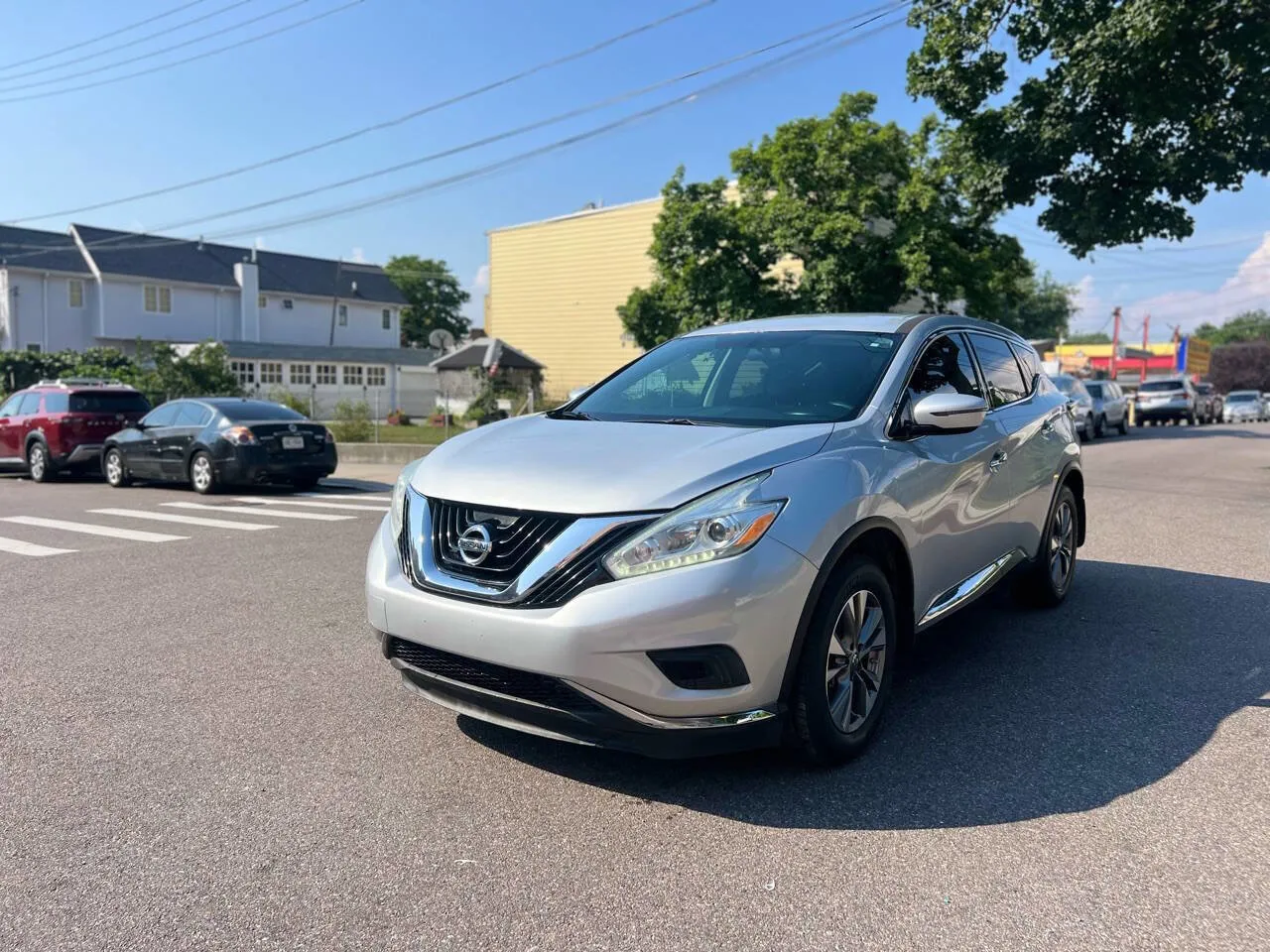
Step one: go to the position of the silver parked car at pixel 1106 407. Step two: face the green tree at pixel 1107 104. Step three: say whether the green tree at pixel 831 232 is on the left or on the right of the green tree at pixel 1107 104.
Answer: right

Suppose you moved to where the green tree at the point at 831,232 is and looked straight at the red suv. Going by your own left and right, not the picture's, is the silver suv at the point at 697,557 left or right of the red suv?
left

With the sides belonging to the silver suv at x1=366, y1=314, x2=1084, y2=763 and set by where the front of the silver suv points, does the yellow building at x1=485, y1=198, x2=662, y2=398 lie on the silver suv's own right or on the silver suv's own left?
on the silver suv's own right

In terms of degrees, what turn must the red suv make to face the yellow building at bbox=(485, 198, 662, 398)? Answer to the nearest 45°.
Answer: approximately 90° to its right

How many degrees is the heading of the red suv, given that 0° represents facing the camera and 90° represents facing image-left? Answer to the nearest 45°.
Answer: approximately 135°

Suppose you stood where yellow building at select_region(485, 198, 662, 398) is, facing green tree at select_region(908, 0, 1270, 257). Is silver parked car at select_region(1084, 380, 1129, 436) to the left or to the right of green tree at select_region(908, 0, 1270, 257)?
left

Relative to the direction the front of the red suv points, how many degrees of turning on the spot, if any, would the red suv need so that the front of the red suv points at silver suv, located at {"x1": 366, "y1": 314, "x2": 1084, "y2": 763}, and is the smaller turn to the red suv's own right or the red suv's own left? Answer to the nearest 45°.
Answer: approximately 135° to the red suv's own left

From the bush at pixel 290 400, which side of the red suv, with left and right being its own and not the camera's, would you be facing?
right

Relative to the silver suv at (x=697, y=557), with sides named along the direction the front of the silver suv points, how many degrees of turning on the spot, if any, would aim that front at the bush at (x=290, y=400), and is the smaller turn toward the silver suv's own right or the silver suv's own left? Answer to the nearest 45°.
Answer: approximately 90° to the silver suv's own right

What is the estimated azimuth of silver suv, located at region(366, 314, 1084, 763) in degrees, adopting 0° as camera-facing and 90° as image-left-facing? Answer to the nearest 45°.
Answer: approximately 45°
